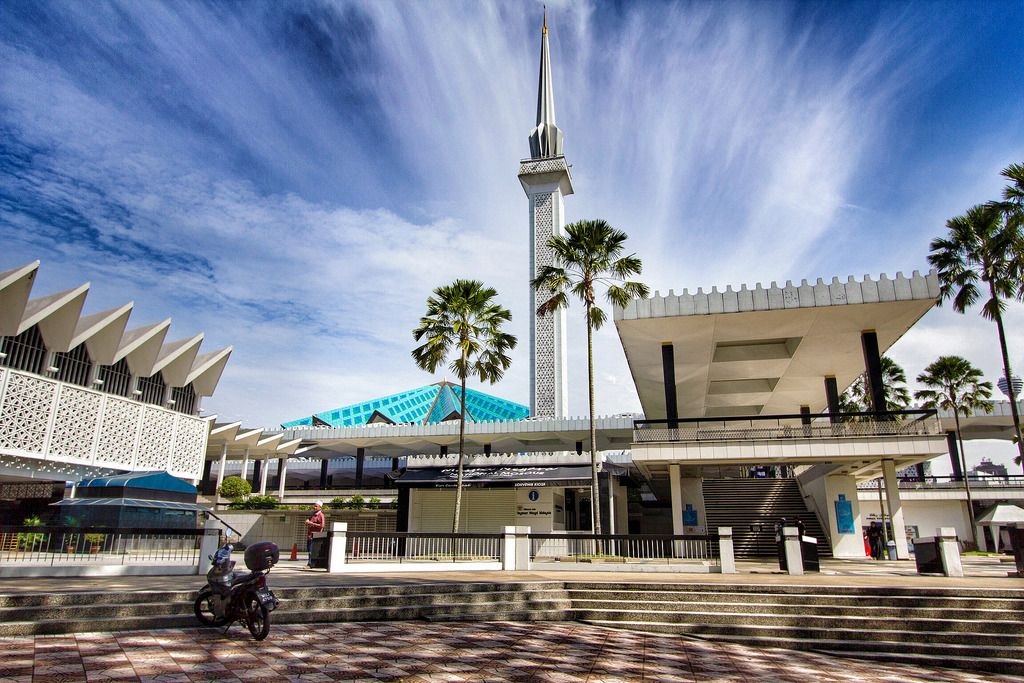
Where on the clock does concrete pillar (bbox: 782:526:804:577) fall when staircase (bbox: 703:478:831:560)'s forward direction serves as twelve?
The concrete pillar is roughly at 12 o'clock from the staircase.

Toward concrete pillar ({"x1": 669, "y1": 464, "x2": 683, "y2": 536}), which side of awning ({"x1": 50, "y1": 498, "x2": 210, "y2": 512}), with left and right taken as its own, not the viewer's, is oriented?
left

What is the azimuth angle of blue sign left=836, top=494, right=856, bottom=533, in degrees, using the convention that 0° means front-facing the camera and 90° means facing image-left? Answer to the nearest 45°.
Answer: approximately 0°

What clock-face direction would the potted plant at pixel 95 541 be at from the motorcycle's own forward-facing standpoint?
The potted plant is roughly at 1 o'clock from the motorcycle.

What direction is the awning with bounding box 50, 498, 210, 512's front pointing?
toward the camera

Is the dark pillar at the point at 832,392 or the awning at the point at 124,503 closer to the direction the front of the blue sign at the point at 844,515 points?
the awning

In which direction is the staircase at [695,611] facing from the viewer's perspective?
toward the camera

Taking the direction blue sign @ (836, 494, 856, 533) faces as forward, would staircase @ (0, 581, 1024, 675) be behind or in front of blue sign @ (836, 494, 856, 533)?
in front

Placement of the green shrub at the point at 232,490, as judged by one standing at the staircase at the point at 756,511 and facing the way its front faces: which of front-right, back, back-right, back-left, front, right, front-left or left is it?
right

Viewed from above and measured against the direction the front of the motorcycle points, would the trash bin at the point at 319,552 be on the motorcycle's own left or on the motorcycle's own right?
on the motorcycle's own right

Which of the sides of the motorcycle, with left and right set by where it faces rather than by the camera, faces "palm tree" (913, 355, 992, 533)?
right

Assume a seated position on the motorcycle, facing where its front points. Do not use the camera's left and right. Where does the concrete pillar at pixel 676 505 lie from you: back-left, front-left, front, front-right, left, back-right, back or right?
right

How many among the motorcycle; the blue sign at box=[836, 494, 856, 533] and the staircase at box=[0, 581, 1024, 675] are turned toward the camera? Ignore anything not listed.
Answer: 2

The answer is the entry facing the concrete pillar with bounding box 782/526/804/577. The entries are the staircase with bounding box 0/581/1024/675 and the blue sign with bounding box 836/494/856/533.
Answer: the blue sign

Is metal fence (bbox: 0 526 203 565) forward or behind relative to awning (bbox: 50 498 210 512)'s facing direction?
forward
